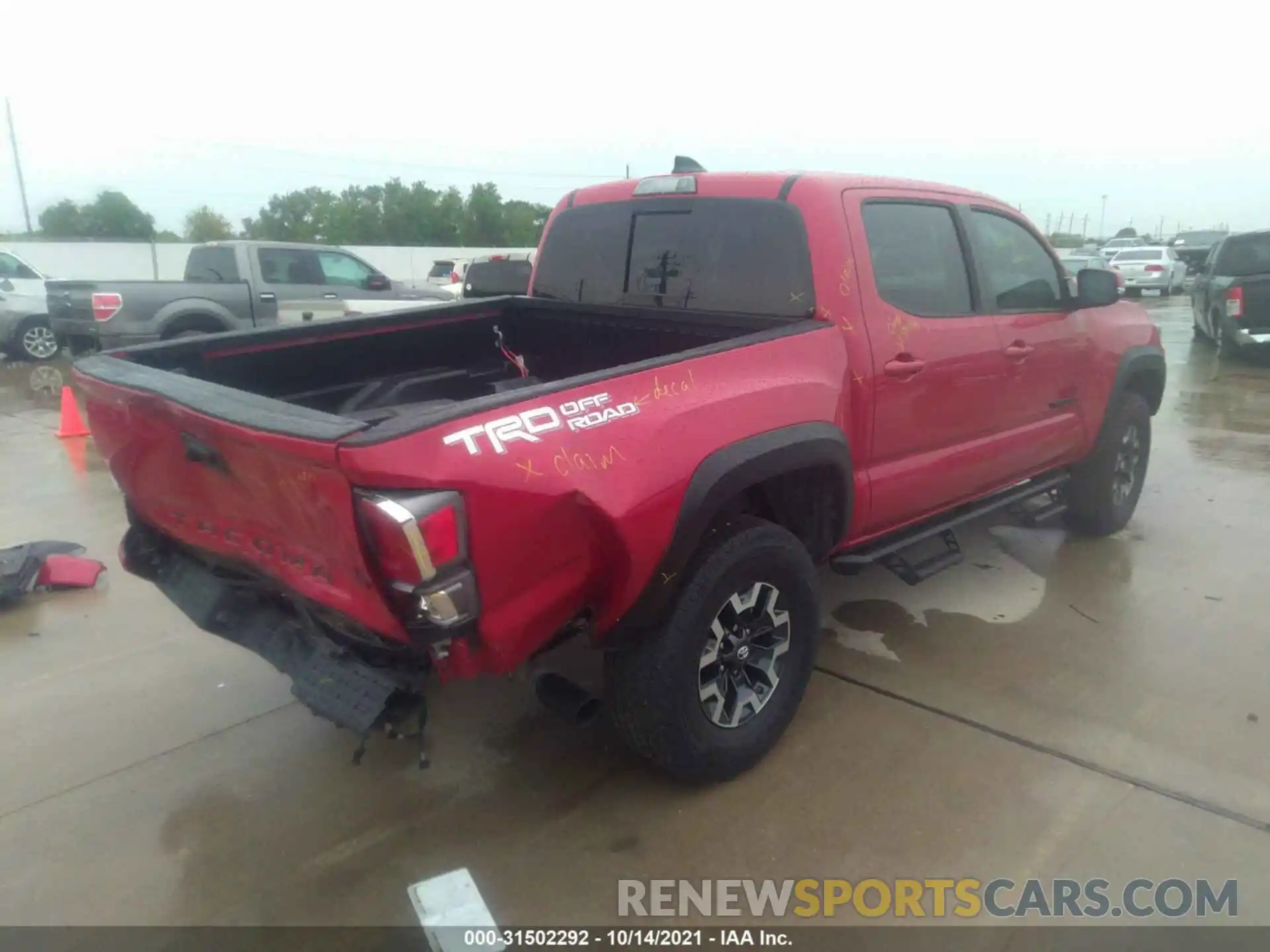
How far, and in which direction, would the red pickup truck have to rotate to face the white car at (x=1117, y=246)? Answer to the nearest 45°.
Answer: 0° — it already faces it

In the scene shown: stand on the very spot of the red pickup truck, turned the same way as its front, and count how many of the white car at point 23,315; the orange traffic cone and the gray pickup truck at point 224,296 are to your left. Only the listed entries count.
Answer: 3

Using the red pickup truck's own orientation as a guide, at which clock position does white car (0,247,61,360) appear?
The white car is roughly at 9 o'clock from the red pickup truck.

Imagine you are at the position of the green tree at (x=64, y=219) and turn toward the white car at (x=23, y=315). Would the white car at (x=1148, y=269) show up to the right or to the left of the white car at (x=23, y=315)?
left

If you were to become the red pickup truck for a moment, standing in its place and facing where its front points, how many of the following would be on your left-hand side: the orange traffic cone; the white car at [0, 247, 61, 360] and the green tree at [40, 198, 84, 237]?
3

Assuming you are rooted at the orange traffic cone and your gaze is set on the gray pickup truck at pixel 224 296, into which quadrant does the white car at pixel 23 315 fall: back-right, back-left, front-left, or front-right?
front-left

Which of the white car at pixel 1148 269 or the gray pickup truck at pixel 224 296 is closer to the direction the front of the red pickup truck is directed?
the white car

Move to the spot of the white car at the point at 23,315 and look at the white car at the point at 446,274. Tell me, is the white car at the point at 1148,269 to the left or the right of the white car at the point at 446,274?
right

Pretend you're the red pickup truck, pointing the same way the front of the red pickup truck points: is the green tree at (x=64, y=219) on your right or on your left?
on your left

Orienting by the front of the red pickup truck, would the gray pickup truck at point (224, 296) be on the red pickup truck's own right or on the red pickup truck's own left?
on the red pickup truck's own left

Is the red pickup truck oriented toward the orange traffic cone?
no

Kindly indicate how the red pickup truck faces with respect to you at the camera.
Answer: facing away from the viewer and to the right of the viewer

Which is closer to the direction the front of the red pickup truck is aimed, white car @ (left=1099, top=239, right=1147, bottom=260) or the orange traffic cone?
the white car

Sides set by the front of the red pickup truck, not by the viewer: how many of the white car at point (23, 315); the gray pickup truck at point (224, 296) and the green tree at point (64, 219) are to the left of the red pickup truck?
3

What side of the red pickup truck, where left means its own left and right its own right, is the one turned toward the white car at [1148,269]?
front

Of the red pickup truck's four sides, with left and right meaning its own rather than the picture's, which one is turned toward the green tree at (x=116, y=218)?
left

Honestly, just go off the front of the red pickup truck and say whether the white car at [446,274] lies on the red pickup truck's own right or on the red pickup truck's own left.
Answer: on the red pickup truck's own left

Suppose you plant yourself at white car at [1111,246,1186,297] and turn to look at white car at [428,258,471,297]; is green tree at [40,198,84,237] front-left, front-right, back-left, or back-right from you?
front-right
